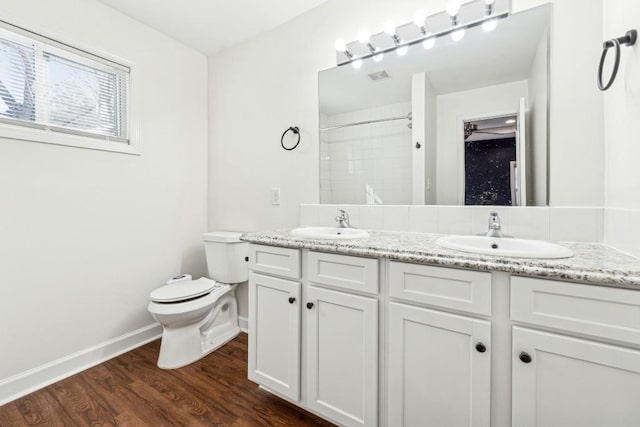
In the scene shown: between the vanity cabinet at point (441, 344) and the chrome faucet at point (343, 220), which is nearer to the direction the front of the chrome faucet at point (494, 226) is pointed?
the vanity cabinet

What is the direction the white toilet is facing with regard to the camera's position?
facing the viewer and to the left of the viewer

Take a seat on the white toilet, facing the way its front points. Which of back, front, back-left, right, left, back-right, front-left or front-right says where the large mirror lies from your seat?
left

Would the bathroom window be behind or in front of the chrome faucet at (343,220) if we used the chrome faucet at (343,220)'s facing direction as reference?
in front

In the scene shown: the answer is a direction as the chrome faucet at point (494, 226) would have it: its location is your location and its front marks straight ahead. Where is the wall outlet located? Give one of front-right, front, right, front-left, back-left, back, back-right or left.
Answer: right

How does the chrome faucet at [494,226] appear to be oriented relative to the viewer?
toward the camera
